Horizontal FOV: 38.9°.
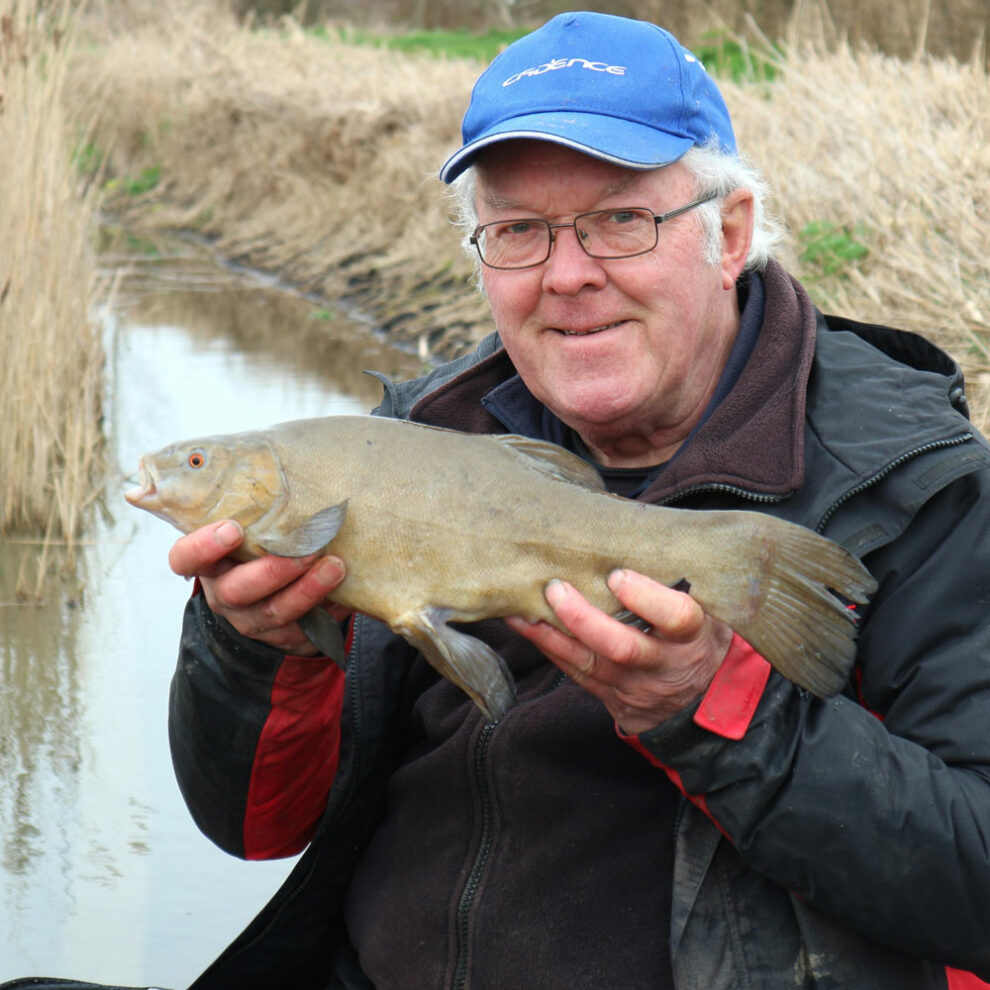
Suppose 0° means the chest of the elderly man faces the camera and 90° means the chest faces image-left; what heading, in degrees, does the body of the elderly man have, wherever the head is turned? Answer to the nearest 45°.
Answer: approximately 45°
